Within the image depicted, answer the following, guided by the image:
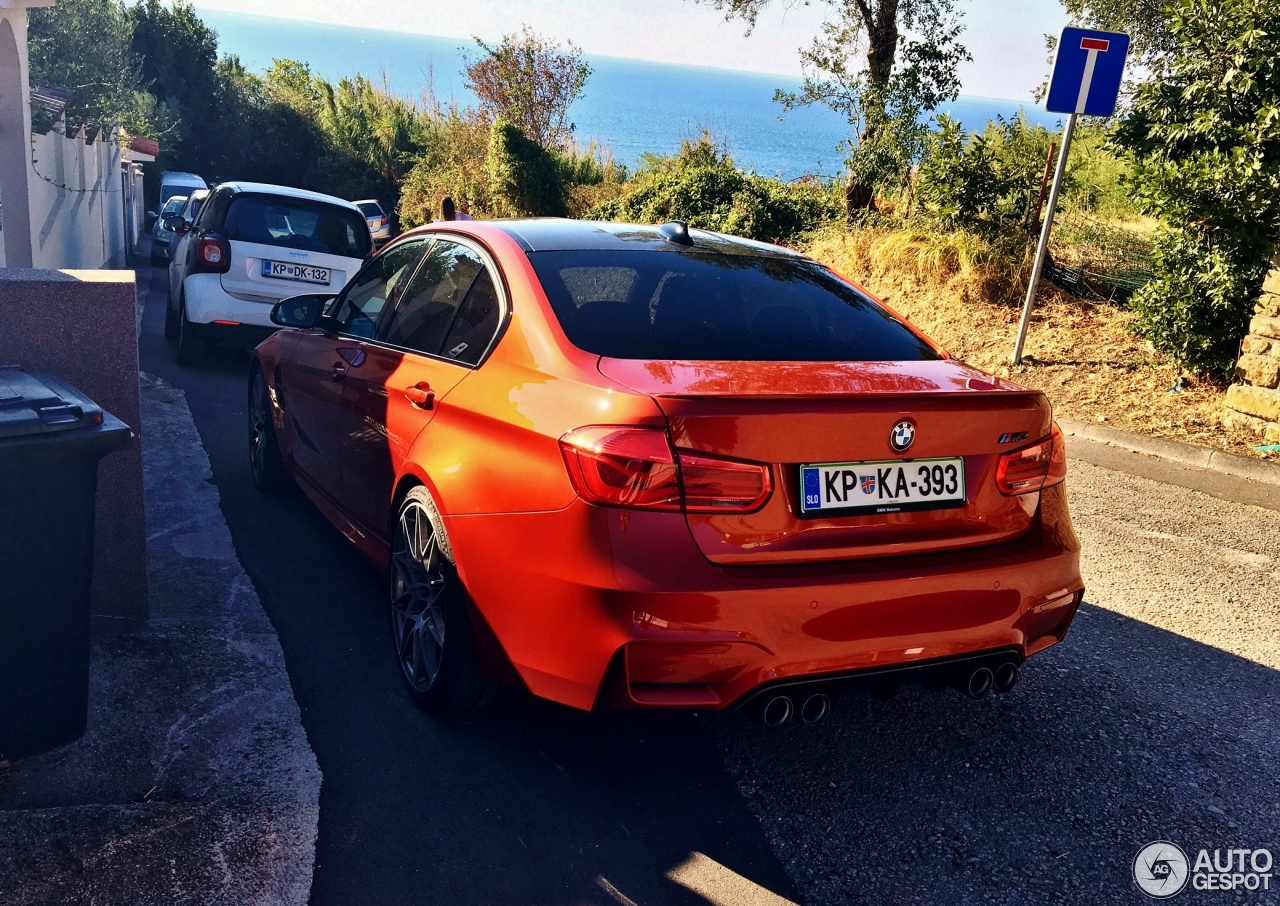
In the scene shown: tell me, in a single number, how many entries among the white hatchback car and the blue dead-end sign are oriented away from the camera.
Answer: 1

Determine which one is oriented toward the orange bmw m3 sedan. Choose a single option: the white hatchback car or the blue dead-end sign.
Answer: the blue dead-end sign

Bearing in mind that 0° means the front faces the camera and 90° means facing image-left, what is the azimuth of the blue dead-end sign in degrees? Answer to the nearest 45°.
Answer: approximately 0°

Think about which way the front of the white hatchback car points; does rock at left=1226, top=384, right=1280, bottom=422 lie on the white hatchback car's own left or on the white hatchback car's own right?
on the white hatchback car's own right

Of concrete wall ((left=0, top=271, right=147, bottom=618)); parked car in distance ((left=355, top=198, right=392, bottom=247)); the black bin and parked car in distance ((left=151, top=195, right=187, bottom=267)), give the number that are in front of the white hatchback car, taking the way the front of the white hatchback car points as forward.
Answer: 2

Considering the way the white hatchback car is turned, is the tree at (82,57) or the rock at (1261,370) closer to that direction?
the tree

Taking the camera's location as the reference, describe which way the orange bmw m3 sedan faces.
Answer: facing away from the viewer and to the left of the viewer

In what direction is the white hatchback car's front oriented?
away from the camera
